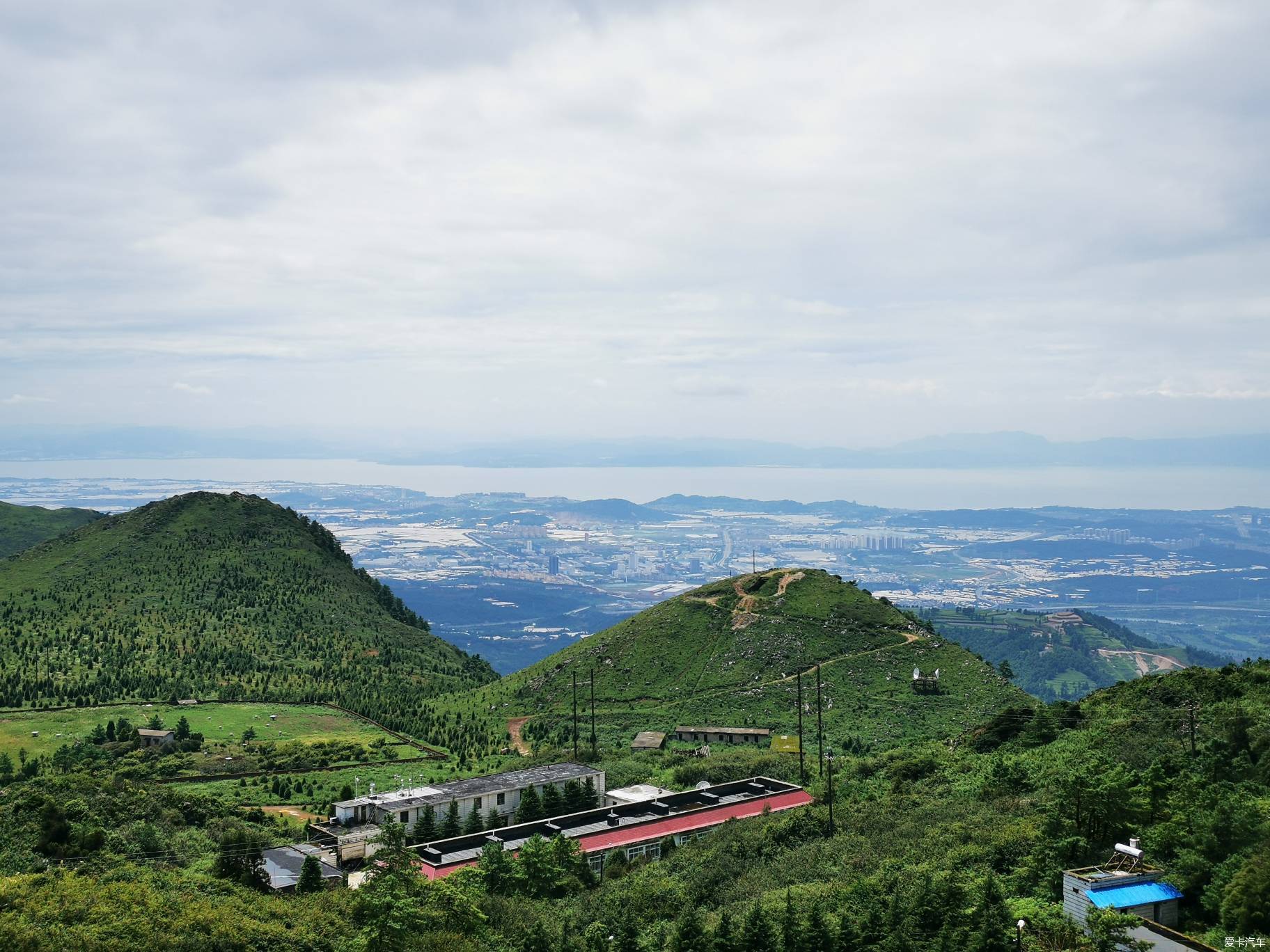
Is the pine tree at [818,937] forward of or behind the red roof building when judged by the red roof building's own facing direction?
forward

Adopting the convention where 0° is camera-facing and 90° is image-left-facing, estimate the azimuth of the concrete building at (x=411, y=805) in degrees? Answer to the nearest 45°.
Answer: approximately 315°

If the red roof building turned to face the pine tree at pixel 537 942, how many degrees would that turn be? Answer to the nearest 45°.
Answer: approximately 45° to its right

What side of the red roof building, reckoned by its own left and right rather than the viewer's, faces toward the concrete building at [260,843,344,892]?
right

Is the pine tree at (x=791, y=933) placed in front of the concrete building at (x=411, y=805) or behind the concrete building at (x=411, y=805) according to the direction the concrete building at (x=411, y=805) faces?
in front

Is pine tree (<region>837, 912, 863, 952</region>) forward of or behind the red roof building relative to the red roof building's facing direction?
forward

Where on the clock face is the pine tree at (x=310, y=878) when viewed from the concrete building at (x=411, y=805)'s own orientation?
The pine tree is roughly at 2 o'clock from the concrete building.

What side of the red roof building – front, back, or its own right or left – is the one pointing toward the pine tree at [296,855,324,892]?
right
